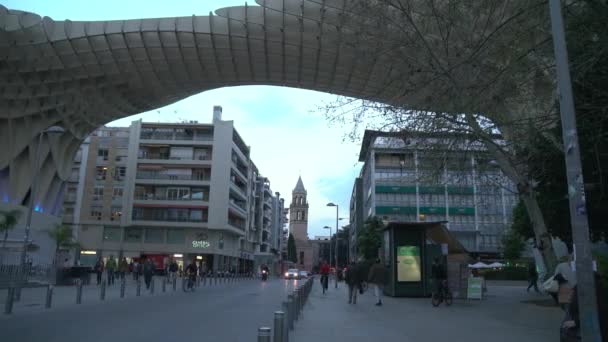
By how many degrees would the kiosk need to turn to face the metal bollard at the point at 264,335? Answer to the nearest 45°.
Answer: approximately 90° to its right

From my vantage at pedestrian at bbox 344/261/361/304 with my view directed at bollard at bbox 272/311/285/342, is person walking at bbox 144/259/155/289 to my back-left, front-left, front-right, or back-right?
back-right
